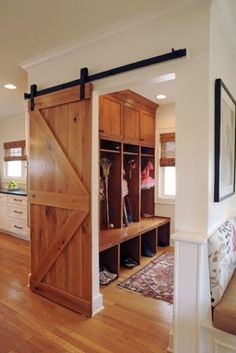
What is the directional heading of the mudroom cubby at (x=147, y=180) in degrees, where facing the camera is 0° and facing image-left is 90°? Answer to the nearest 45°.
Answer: approximately 315°

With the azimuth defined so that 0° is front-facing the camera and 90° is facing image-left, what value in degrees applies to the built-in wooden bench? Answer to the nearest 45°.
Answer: approximately 315°
